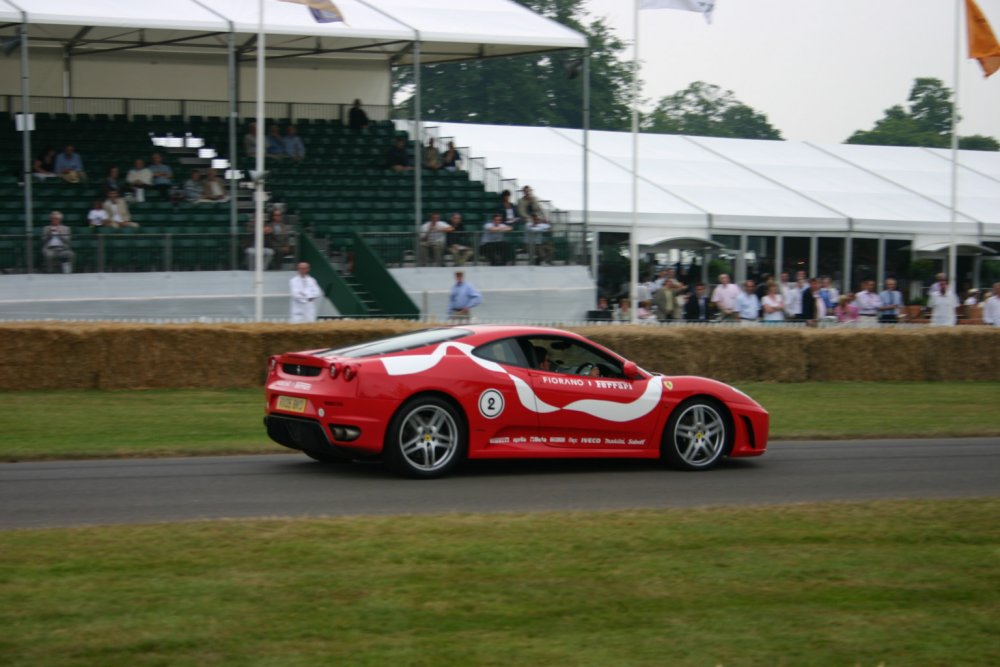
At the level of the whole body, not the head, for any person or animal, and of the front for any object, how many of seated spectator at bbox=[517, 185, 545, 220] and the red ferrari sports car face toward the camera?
1

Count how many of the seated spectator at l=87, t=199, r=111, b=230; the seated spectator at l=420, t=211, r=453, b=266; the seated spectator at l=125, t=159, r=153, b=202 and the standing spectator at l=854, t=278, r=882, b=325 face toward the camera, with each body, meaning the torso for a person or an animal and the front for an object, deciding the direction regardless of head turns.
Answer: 4

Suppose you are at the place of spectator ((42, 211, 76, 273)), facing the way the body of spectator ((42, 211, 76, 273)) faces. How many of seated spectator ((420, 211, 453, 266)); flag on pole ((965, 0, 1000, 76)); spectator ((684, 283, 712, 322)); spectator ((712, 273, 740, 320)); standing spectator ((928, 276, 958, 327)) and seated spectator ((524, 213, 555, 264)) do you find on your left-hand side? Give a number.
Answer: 6

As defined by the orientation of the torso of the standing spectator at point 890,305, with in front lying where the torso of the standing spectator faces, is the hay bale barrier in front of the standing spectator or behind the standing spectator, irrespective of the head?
in front

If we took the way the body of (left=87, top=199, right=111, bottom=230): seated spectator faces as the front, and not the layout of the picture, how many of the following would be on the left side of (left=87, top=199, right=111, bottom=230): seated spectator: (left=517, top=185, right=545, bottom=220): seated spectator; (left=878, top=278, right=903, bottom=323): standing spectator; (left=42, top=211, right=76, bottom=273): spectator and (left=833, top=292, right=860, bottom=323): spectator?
3

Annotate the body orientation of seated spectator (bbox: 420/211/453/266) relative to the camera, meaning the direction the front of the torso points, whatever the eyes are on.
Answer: toward the camera

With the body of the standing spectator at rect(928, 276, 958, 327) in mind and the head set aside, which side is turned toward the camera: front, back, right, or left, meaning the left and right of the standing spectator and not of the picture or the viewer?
front

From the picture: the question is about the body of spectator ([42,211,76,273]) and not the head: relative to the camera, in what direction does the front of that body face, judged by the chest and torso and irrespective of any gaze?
toward the camera

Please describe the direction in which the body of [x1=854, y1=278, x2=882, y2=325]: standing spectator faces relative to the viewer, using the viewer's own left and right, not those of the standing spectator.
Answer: facing the viewer

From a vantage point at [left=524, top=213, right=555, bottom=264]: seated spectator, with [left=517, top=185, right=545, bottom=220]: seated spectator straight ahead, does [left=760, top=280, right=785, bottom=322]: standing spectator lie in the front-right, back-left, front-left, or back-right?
back-right

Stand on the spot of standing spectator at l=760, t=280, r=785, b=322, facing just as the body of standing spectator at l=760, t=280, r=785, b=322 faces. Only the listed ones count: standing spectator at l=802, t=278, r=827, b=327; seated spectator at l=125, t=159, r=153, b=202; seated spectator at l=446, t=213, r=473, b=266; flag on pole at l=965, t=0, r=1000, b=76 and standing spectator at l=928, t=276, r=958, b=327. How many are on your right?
2
